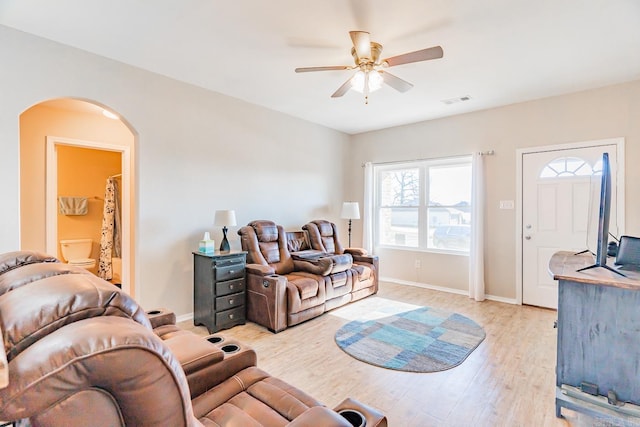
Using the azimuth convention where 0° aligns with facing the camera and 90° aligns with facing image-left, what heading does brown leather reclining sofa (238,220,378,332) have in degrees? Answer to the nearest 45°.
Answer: approximately 315°

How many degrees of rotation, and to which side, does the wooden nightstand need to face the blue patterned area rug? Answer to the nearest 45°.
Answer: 0° — it already faces it

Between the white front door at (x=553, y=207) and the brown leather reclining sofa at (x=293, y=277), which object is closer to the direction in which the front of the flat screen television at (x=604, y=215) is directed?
the brown leather reclining sofa

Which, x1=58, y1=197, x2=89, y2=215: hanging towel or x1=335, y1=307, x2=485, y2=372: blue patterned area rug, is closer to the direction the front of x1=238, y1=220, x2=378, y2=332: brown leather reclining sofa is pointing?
the blue patterned area rug

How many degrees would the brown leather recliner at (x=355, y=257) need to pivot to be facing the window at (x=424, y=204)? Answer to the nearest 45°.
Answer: approximately 90° to its left

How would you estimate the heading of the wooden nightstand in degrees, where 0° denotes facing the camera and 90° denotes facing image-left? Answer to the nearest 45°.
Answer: approximately 315°

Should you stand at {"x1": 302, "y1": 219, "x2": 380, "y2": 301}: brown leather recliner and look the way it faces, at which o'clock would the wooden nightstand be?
The wooden nightstand is roughly at 3 o'clock from the brown leather recliner.

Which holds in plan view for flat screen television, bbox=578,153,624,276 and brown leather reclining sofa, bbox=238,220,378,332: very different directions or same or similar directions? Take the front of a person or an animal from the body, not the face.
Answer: very different directions

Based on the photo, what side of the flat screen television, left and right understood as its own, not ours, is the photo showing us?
left
